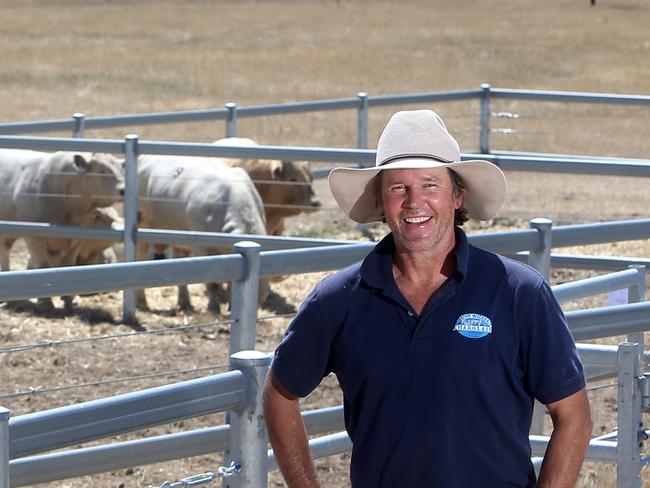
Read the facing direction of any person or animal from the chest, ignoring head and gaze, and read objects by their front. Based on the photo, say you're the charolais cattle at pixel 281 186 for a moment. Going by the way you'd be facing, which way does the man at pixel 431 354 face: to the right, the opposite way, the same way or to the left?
to the right

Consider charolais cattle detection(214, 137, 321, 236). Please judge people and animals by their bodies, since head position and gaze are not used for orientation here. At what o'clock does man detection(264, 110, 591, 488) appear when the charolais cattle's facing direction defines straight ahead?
The man is roughly at 3 o'clock from the charolais cattle.

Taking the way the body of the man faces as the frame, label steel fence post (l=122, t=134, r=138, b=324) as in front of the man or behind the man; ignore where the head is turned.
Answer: behind

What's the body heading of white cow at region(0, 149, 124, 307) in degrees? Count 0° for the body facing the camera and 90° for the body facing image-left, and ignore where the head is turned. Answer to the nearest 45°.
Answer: approximately 270°

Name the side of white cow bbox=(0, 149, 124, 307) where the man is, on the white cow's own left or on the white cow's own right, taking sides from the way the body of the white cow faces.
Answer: on the white cow's own right

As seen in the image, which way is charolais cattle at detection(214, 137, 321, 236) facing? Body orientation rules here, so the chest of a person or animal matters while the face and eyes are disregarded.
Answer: to the viewer's right

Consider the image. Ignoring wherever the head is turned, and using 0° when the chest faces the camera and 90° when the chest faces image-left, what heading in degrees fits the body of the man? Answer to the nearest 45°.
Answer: approximately 0°

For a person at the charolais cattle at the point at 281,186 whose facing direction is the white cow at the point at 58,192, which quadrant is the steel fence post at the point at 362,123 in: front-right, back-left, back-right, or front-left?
back-right

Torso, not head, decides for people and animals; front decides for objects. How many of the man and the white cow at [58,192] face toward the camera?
1

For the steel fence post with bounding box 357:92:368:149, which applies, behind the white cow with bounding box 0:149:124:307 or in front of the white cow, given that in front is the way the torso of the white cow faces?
in front

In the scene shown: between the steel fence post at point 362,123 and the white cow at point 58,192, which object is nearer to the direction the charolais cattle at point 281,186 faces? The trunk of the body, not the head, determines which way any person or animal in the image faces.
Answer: the steel fence post

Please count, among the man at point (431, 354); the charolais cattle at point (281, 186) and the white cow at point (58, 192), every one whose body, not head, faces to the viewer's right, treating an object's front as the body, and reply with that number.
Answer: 2

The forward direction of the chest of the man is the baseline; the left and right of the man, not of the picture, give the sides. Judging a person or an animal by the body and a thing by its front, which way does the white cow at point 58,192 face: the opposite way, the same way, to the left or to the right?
to the left
